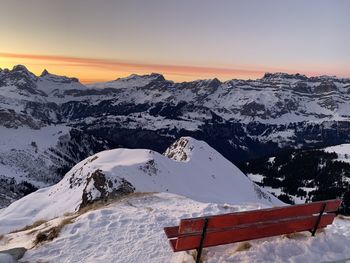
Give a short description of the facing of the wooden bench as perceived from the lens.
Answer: facing away from the viewer and to the left of the viewer
